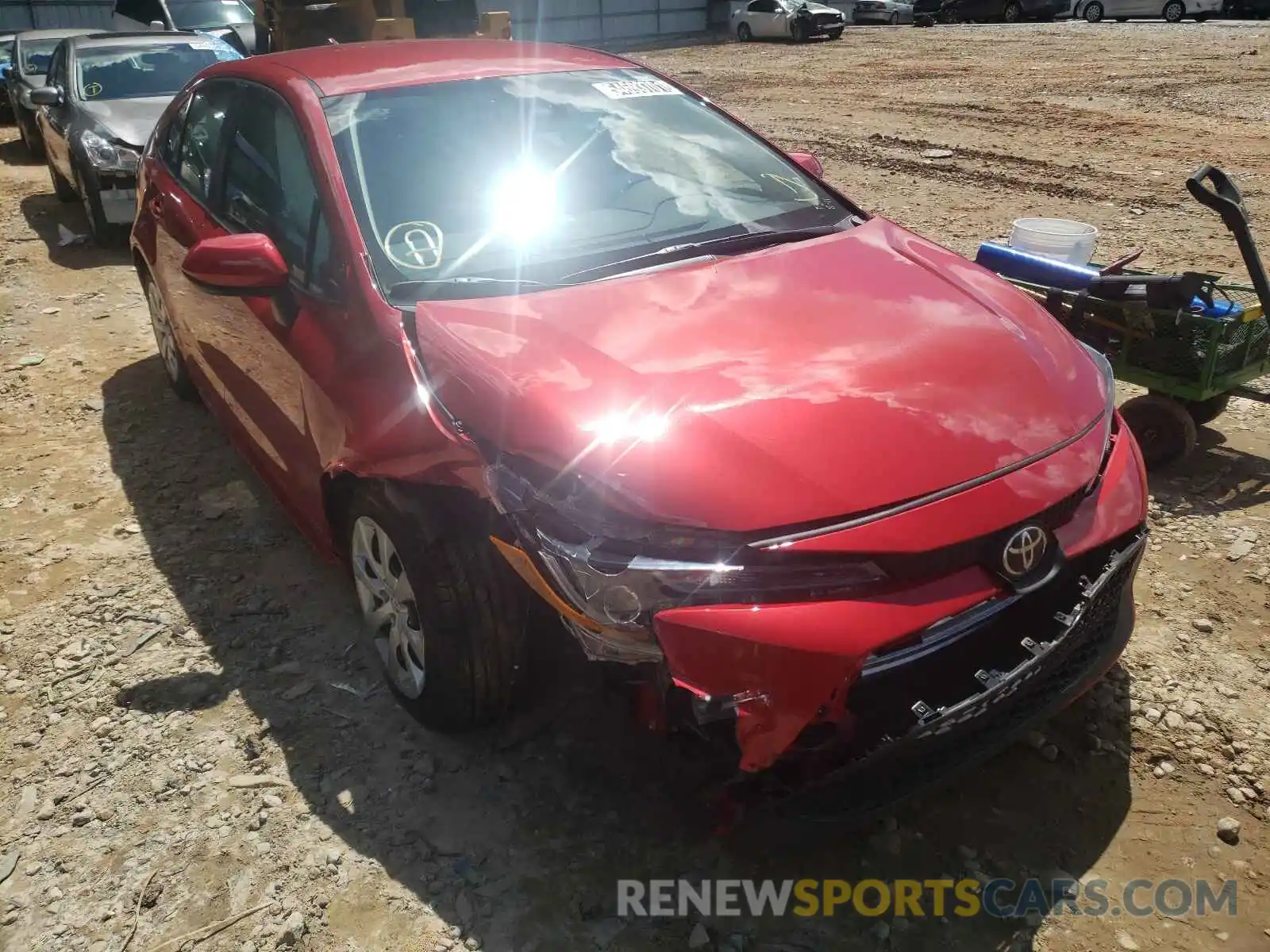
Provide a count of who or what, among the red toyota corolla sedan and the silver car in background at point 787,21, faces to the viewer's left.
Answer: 0

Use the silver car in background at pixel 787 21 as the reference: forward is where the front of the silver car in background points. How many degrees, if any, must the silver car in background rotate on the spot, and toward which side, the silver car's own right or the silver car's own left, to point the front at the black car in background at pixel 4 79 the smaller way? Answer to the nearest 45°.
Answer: approximately 90° to the silver car's own right

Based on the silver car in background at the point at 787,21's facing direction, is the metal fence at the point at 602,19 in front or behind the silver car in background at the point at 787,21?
behind

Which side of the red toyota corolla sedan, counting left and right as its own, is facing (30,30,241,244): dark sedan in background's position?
back

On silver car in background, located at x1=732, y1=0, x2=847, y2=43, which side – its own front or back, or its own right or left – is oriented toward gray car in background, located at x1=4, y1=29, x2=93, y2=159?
right

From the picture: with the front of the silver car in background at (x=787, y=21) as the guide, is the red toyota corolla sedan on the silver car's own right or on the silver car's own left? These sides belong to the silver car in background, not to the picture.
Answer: on the silver car's own right

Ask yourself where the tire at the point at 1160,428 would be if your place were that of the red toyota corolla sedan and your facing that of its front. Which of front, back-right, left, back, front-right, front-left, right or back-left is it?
left

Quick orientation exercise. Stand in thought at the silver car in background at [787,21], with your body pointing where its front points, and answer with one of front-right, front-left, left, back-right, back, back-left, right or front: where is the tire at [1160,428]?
front-right

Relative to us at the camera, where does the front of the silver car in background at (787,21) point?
facing the viewer and to the right of the viewer

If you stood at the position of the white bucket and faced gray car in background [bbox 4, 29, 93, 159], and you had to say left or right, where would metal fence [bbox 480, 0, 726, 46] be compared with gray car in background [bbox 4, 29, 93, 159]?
right

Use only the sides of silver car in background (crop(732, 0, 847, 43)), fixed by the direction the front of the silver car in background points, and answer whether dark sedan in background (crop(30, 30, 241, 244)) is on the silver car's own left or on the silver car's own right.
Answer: on the silver car's own right
